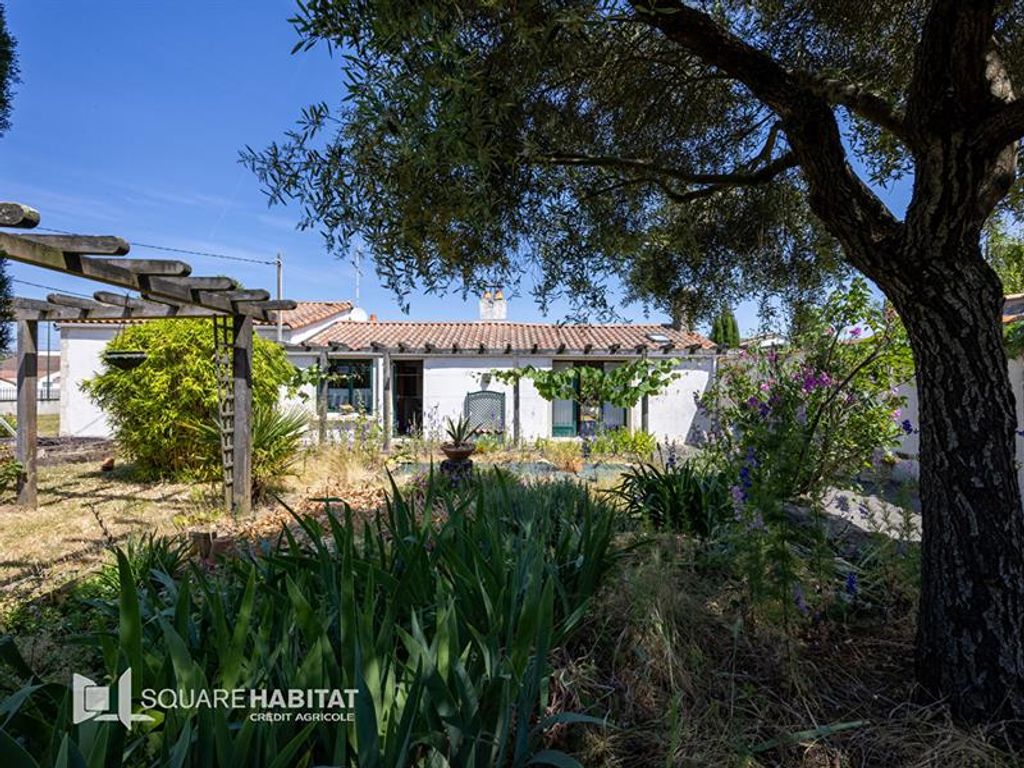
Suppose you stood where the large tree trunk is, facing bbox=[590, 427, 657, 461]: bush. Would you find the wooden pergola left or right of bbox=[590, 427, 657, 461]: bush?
left

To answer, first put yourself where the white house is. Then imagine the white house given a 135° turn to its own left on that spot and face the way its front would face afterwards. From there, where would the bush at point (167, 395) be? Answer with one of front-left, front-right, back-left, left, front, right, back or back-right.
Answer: back

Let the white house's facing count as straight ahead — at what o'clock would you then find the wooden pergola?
The wooden pergola is roughly at 1 o'clock from the white house.

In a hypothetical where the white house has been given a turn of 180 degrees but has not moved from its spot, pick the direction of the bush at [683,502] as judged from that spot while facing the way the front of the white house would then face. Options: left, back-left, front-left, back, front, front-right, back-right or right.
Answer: back

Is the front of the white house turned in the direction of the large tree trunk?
yes

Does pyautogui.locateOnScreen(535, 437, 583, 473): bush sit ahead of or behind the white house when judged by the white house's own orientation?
ahead

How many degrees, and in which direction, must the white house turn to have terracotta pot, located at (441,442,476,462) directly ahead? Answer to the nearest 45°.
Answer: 0° — it already faces it

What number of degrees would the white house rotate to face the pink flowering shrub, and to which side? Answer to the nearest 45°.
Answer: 0° — it already faces it

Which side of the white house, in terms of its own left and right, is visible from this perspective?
front

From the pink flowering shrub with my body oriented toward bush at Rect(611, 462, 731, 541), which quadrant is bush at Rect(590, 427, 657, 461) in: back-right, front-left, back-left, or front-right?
back-right

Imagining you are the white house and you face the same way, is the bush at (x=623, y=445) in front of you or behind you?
in front

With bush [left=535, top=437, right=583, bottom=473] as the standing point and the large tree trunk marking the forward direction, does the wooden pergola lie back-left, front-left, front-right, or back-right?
front-right
